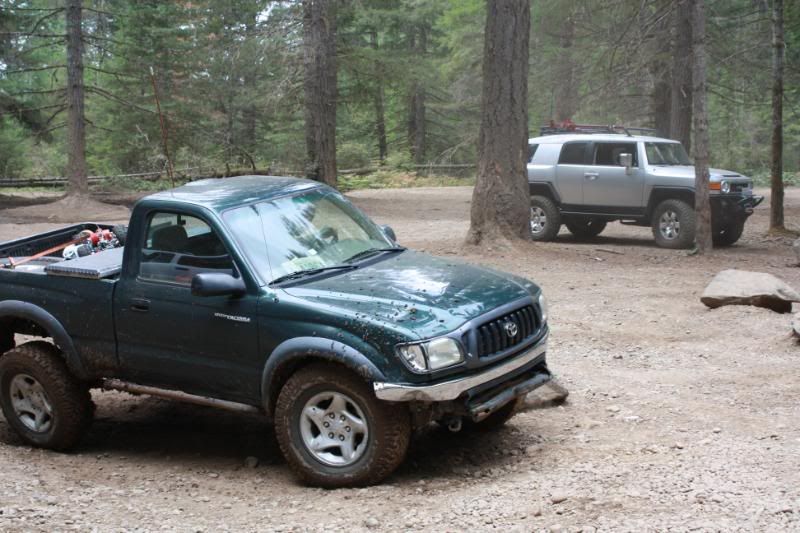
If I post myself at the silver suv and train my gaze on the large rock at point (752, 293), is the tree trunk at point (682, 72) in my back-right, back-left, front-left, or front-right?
back-left

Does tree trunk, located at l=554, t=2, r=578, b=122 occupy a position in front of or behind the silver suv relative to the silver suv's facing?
behind

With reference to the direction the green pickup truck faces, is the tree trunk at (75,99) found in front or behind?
behind

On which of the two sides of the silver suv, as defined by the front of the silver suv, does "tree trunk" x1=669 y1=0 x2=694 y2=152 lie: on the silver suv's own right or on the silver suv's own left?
on the silver suv's own left

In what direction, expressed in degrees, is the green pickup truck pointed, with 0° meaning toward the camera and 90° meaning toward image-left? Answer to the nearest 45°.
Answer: approximately 315°

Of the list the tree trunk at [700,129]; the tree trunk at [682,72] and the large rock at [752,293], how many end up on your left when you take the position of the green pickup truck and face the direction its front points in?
3

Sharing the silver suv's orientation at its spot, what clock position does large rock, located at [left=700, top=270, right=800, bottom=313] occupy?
The large rock is roughly at 1 o'clock from the silver suv.

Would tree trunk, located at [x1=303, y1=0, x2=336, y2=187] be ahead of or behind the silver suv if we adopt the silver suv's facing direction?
behind

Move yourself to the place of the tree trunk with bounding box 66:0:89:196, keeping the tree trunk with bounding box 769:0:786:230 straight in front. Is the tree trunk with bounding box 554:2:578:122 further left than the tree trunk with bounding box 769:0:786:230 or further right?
left

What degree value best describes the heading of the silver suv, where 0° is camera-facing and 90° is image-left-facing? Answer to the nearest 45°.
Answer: approximately 315°

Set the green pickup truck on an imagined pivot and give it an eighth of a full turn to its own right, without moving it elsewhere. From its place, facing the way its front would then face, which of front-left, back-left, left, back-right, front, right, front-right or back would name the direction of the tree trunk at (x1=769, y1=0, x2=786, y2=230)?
back-left

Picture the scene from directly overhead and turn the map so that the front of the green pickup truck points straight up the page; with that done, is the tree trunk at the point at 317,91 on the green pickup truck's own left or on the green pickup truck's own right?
on the green pickup truck's own left

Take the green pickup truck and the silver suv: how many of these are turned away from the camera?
0

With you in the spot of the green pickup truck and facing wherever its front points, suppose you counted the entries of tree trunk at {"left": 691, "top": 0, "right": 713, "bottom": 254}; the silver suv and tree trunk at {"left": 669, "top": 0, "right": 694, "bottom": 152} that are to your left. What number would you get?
3
